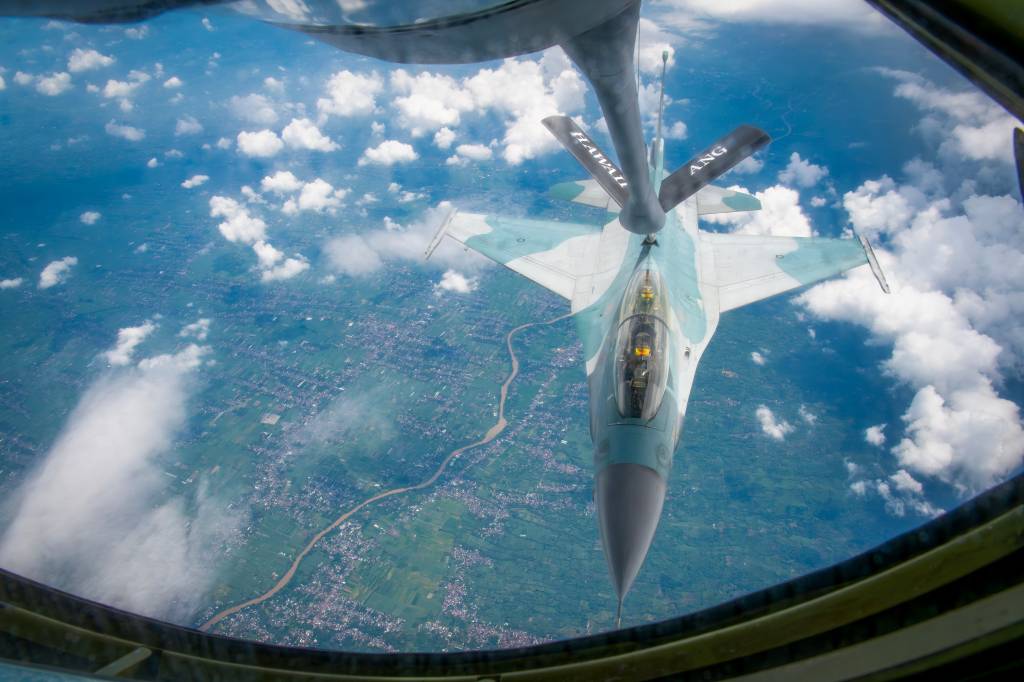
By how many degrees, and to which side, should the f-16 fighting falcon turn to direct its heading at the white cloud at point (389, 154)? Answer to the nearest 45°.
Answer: approximately 135° to its right

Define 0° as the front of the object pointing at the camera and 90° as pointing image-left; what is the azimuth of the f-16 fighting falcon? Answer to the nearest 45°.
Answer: approximately 0°

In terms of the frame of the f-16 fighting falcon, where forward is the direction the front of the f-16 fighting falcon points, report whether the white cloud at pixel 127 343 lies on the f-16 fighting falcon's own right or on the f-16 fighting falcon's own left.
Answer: on the f-16 fighting falcon's own right

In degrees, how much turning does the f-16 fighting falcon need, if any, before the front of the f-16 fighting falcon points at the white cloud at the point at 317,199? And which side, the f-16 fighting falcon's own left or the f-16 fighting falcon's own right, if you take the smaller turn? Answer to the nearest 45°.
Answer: approximately 135° to the f-16 fighting falcon's own right

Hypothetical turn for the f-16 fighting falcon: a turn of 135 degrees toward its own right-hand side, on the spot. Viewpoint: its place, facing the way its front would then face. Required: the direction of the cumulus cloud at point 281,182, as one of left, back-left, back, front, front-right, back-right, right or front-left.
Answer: front
